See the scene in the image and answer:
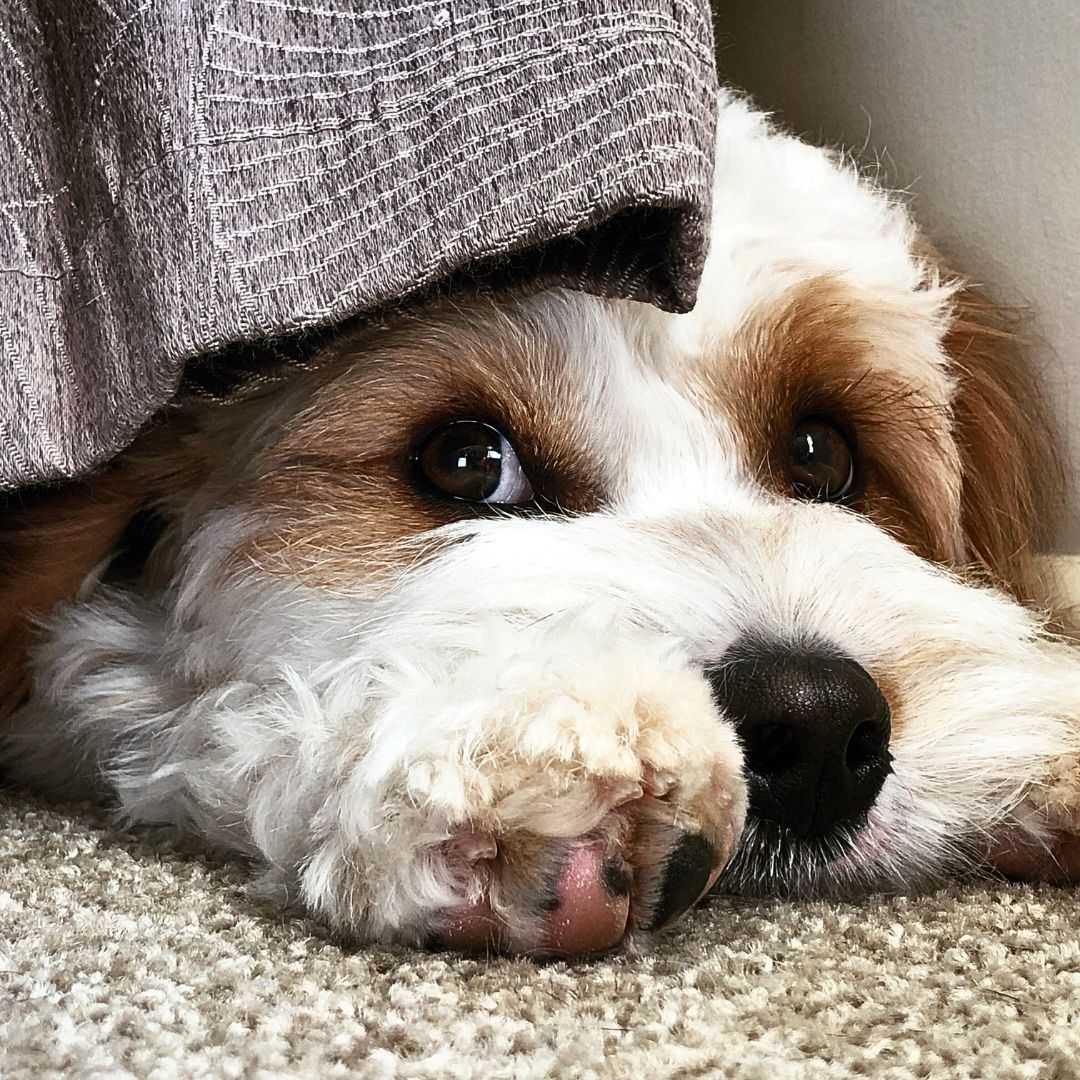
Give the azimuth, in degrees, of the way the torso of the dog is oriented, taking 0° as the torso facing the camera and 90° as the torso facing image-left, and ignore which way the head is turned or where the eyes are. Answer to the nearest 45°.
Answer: approximately 315°
